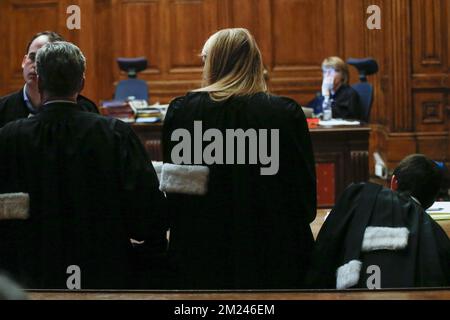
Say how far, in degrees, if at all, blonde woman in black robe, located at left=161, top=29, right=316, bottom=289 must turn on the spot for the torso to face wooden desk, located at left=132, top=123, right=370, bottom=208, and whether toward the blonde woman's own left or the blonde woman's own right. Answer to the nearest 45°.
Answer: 0° — they already face it

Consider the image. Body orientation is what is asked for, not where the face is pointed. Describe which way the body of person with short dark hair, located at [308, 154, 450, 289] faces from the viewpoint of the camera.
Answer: away from the camera

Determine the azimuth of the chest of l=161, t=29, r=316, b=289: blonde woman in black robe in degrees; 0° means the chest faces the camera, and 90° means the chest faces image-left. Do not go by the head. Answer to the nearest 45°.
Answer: approximately 180°

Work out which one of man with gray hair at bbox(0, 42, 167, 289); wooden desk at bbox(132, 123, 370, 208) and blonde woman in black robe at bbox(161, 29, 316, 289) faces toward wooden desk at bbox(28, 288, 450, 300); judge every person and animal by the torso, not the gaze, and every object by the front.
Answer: wooden desk at bbox(132, 123, 370, 208)

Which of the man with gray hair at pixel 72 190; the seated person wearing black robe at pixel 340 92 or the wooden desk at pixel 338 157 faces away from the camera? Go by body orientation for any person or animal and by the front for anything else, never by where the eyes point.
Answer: the man with gray hair

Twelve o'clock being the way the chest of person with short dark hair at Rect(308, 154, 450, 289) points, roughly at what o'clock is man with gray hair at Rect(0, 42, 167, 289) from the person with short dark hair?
The man with gray hair is roughly at 9 o'clock from the person with short dark hair.

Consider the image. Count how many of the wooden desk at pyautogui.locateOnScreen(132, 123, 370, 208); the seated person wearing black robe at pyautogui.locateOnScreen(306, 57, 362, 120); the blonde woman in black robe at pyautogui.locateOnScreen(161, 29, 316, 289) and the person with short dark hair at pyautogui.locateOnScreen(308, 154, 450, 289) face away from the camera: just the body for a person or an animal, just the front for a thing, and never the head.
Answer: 2

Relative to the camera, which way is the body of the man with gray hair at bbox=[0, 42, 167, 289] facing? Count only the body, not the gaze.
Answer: away from the camera

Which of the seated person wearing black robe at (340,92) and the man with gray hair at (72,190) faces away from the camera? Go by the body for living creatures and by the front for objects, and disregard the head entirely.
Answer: the man with gray hair
